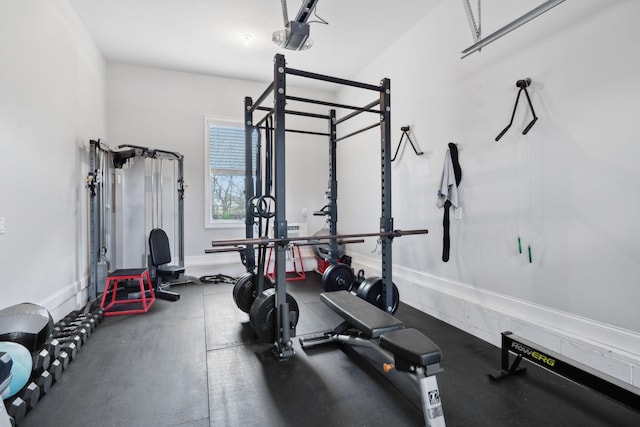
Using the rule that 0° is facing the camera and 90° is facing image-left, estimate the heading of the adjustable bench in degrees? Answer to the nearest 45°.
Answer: approximately 315°

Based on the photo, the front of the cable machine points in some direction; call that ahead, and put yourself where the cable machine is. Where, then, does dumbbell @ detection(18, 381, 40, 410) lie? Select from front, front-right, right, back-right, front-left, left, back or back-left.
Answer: front-right

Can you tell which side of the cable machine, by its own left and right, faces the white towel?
front

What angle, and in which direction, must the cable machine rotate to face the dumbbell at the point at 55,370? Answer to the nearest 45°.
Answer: approximately 45° to its right

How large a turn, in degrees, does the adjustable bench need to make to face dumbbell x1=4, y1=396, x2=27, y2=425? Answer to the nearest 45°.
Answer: approximately 135° to its right

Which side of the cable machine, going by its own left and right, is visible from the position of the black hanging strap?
front

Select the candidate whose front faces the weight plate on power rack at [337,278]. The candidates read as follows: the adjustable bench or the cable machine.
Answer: the cable machine

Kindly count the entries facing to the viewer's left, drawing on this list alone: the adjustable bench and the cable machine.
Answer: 0

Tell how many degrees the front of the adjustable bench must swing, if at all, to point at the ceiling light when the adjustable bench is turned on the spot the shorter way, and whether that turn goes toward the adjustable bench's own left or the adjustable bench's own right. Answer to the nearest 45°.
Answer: approximately 180°

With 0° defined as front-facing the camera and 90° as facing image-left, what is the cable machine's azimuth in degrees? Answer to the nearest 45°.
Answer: approximately 315°

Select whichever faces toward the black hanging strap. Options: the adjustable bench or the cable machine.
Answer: the cable machine

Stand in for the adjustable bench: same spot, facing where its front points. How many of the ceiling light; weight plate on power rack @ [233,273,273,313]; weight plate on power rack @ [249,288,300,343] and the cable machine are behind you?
4

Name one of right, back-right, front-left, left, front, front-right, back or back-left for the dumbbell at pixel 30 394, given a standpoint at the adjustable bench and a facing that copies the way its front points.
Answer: back-right

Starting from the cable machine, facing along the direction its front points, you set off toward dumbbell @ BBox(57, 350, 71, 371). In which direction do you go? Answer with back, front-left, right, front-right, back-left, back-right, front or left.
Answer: front-right
